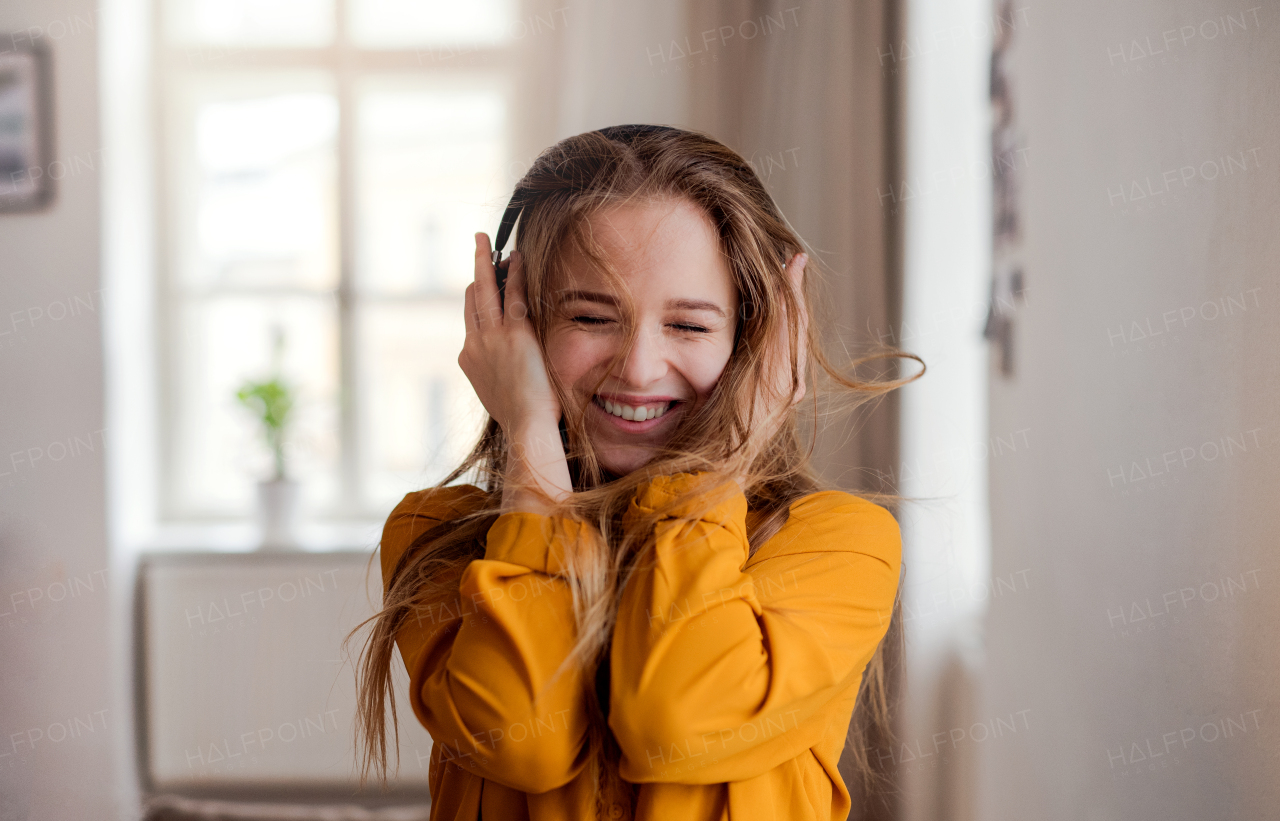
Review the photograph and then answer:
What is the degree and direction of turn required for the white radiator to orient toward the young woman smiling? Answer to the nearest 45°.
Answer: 0° — it already faces them

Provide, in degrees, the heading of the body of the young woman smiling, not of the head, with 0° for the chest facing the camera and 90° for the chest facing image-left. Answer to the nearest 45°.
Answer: approximately 0°

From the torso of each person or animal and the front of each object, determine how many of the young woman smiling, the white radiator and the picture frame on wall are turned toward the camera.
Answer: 3

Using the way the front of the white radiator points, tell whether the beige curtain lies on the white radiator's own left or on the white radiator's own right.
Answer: on the white radiator's own left

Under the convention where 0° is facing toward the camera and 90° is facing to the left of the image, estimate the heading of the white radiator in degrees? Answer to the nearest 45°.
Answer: approximately 0°
